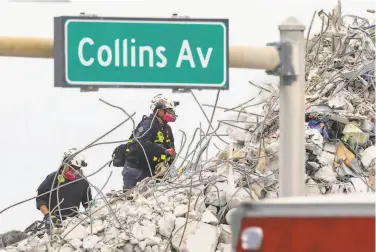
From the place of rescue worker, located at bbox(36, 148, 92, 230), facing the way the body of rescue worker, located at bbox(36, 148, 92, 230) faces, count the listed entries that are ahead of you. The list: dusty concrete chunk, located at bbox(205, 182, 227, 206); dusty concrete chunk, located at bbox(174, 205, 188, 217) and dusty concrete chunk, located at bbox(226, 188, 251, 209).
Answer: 3

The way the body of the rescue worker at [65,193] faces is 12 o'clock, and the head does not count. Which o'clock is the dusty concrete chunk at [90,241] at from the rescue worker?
The dusty concrete chunk is roughly at 1 o'clock from the rescue worker.

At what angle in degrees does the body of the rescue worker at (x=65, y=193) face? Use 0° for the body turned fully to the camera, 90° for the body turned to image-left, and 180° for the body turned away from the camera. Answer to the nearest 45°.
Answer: approximately 315°

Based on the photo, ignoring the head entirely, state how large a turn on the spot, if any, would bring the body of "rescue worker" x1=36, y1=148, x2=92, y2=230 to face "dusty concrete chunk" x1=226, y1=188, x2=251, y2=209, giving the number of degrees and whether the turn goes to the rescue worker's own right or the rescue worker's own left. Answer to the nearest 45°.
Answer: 0° — they already face it

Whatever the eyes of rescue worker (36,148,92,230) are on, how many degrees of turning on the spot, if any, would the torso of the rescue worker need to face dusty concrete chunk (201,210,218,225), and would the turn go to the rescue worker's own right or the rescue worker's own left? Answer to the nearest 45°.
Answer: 0° — they already face it

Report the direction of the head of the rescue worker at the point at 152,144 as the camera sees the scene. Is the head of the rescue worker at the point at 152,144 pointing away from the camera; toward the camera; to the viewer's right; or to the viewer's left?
to the viewer's right

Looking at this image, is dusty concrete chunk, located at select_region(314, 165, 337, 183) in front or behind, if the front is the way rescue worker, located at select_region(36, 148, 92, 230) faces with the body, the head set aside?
in front

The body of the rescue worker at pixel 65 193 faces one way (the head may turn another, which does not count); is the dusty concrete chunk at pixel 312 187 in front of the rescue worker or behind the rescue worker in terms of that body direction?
in front
